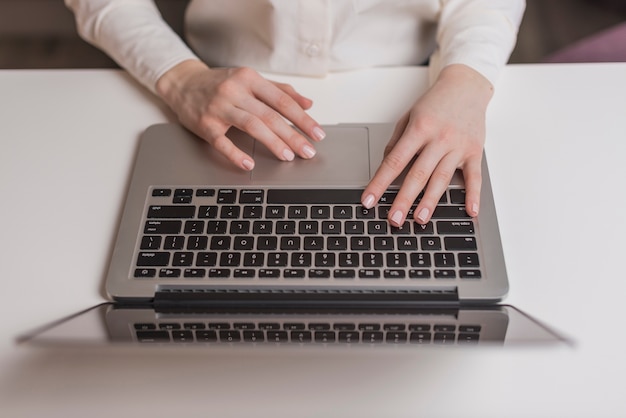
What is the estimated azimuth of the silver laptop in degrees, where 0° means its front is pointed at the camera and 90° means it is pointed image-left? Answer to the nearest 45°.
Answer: approximately 180°
